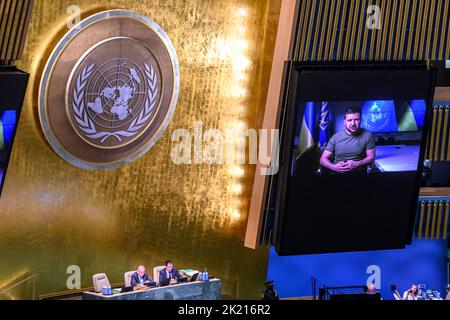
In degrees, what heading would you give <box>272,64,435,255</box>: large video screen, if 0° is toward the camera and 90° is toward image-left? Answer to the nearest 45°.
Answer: approximately 0°

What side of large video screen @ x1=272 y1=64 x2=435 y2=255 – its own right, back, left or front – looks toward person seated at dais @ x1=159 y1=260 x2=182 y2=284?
right

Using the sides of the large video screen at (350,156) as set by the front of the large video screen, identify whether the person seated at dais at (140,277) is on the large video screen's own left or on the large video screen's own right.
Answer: on the large video screen's own right

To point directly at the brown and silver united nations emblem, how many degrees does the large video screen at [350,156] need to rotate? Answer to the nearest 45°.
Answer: approximately 90° to its right
